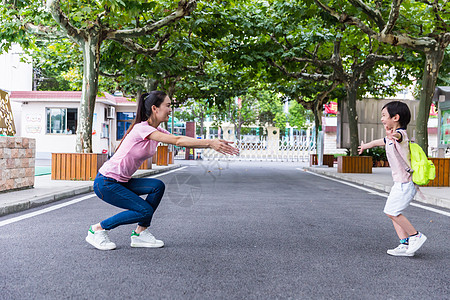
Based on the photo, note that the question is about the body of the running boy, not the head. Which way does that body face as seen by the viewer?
to the viewer's left

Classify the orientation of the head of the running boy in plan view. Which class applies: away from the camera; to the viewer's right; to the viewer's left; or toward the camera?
to the viewer's left

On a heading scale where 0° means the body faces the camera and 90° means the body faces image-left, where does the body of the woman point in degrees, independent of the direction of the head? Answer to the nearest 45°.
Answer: approximately 270°

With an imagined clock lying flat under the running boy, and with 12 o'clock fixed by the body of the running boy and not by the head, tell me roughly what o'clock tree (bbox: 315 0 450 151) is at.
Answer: The tree is roughly at 3 o'clock from the running boy.

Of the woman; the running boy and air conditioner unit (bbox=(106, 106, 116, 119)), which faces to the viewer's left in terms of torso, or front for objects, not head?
the running boy

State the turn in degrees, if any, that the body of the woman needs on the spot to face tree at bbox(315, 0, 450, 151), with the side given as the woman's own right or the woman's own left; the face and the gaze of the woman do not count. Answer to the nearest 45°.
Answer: approximately 45° to the woman's own left

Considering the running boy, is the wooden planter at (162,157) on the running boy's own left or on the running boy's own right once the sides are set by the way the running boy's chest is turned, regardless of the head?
on the running boy's own right

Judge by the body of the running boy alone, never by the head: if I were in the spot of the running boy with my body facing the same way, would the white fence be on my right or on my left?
on my right

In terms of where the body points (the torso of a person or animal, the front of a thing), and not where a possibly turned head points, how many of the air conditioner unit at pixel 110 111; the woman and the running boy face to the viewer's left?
1

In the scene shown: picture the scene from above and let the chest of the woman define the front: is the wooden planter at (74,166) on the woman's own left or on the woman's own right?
on the woman's own left

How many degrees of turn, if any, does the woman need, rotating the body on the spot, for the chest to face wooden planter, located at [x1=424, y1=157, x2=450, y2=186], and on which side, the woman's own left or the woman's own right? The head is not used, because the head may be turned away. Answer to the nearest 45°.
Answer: approximately 45° to the woman's own left

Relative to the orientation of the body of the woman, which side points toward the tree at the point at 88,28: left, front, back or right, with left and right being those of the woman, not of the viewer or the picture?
left

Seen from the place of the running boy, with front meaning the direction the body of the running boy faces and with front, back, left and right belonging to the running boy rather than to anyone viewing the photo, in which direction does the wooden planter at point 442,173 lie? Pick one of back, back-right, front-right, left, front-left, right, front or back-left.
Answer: right

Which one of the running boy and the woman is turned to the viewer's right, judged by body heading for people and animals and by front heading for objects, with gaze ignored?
the woman

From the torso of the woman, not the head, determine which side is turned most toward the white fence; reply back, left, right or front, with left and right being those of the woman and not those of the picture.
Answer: left

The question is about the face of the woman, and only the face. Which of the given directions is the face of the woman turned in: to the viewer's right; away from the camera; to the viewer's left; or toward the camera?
to the viewer's right
